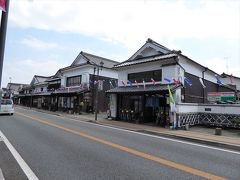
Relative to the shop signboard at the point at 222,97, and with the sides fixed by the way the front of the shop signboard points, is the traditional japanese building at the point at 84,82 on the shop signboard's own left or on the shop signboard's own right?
on the shop signboard's own right

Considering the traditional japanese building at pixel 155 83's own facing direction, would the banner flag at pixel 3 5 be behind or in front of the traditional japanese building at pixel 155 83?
in front

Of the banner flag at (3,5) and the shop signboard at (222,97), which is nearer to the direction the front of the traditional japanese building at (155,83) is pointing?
the banner flag

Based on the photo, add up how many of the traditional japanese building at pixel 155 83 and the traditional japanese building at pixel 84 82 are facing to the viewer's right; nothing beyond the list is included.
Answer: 0

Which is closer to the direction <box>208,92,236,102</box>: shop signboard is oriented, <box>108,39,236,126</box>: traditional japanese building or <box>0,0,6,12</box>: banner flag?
the banner flag

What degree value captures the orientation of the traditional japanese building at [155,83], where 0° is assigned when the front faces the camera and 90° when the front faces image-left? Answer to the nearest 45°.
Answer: approximately 45°

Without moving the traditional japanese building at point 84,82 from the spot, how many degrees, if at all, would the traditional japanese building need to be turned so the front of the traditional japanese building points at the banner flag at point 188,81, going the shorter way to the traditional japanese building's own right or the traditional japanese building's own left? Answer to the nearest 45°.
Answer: approximately 90° to the traditional japanese building's own left

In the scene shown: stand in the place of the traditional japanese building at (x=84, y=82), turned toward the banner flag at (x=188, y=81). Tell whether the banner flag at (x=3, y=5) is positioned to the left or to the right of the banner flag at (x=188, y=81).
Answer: right

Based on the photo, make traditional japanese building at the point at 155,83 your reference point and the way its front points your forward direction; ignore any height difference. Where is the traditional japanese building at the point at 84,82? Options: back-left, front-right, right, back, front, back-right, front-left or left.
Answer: right
